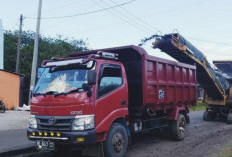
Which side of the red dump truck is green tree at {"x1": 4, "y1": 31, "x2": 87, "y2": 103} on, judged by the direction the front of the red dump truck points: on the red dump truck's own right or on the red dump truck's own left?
on the red dump truck's own right

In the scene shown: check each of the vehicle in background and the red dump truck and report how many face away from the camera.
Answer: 0

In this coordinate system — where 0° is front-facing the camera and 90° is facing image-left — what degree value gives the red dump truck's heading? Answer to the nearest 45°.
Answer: approximately 45°

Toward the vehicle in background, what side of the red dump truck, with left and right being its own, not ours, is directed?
back

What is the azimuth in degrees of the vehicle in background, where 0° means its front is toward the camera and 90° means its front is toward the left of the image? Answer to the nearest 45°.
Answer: approximately 45°

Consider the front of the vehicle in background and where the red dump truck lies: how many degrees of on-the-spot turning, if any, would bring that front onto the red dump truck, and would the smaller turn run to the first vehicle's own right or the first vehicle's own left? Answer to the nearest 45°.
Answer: approximately 45° to the first vehicle's own left

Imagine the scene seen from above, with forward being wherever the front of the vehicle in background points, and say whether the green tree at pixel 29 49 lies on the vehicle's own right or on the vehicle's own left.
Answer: on the vehicle's own right
